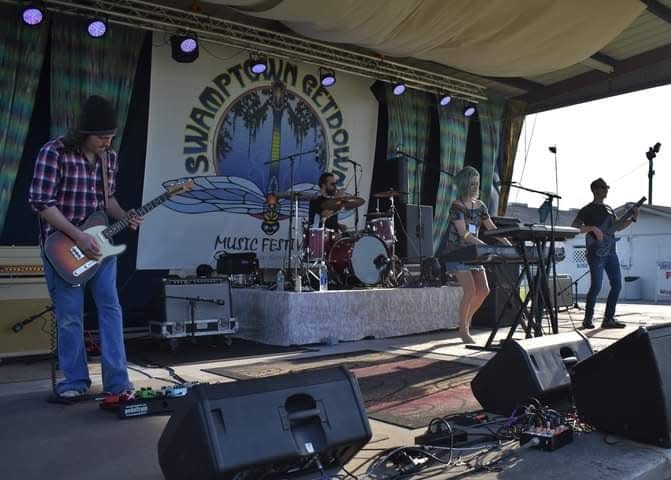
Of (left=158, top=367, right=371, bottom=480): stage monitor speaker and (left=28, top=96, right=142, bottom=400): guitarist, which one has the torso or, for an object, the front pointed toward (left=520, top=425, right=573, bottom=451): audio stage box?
the guitarist

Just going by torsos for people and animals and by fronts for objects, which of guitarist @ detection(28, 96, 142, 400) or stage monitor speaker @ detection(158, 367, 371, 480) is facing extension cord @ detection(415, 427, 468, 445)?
the guitarist

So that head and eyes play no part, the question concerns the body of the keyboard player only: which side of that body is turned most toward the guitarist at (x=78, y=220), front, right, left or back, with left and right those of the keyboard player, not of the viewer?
right

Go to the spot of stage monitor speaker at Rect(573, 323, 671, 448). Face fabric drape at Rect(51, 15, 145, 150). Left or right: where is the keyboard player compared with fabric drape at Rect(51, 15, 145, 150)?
right

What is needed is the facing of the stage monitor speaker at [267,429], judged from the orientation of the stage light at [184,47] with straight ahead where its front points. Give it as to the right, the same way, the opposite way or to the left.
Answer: the opposite way

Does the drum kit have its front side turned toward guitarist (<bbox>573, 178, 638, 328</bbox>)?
no

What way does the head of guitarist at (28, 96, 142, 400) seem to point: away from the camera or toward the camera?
toward the camera

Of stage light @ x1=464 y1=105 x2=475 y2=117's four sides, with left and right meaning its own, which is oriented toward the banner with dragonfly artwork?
right

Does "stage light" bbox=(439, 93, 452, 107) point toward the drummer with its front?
no

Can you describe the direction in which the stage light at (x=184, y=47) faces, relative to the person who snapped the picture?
facing the viewer and to the right of the viewer

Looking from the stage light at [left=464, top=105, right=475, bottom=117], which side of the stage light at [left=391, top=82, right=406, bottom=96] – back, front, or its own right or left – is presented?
left

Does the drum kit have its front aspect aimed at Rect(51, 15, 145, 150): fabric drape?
no

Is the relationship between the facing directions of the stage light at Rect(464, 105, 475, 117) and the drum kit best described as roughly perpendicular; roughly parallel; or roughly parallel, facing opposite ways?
roughly parallel

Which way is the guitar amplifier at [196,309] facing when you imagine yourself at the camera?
facing the viewer

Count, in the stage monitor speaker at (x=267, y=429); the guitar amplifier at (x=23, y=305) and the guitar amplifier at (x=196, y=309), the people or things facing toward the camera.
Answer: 2
